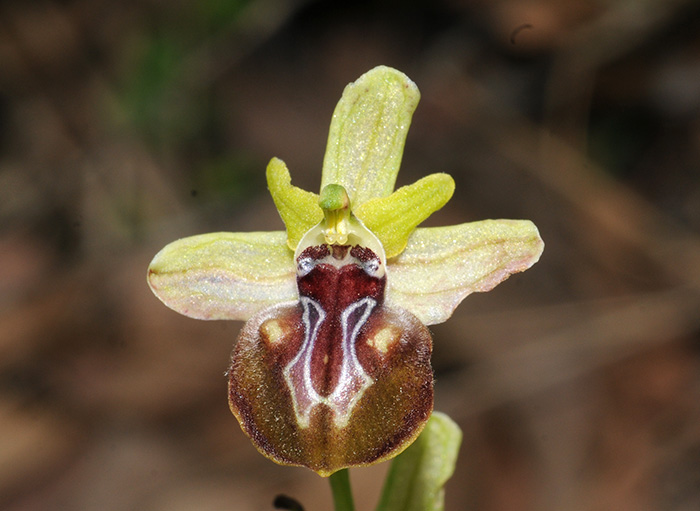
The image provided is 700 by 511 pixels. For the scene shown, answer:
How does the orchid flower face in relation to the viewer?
toward the camera
